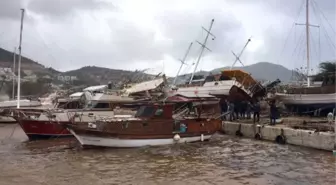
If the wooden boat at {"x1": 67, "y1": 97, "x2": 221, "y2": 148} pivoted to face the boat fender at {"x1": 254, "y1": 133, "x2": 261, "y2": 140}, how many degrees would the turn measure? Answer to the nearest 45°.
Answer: approximately 180°

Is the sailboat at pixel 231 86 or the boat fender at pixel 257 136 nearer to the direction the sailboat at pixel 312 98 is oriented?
the sailboat

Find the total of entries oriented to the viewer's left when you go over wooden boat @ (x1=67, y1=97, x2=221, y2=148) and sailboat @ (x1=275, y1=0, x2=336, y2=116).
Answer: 2

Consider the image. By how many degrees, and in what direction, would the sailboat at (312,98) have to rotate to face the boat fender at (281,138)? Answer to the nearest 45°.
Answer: approximately 90° to its left

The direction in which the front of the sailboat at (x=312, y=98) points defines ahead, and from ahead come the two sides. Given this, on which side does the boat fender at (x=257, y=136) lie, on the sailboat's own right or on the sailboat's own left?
on the sailboat's own left

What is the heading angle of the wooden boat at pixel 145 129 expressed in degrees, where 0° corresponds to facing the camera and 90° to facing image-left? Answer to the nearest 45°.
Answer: approximately 90°

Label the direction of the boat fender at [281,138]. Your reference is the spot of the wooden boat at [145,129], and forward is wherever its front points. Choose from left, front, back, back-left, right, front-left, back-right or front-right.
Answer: back

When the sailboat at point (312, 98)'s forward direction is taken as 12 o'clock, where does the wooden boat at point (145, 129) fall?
The wooden boat is roughly at 10 o'clock from the sailboat.

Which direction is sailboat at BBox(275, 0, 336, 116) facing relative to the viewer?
to the viewer's left

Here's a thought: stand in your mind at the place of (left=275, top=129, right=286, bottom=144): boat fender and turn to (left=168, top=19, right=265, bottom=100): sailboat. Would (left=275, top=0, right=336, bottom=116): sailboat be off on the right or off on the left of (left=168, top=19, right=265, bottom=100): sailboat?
right

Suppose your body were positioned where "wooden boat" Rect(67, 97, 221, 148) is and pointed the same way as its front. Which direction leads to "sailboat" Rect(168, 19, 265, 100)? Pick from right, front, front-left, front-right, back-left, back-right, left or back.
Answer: back-right

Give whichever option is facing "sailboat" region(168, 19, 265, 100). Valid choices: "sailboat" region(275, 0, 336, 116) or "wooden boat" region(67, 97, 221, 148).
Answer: "sailboat" region(275, 0, 336, 116)
